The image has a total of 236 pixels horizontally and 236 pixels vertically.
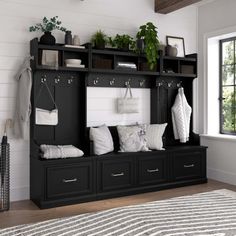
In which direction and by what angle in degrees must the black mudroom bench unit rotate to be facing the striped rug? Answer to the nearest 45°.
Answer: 0° — it already faces it

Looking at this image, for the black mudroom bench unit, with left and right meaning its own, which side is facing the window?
left

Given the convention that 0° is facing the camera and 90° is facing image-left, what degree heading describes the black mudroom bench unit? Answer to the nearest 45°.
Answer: approximately 315°
